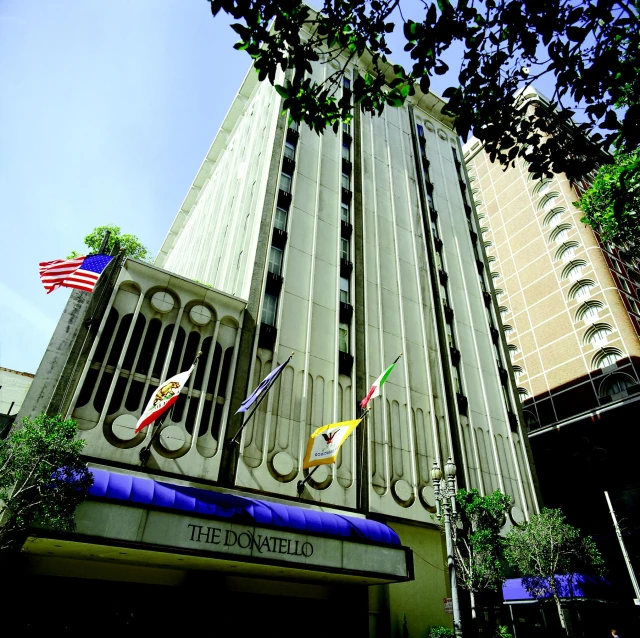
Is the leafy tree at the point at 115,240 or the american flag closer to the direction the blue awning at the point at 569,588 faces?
the american flag

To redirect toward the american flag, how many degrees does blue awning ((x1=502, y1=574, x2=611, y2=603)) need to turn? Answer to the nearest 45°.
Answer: approximately 45° to its right

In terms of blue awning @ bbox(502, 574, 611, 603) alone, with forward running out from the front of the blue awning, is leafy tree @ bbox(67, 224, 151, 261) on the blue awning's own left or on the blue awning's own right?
on the blue awning's own right

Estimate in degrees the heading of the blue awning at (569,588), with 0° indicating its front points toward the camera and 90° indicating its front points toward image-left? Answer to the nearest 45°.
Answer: approximately 0°

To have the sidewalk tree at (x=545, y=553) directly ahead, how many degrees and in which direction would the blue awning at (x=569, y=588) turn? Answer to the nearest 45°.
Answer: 0° — it already faces it

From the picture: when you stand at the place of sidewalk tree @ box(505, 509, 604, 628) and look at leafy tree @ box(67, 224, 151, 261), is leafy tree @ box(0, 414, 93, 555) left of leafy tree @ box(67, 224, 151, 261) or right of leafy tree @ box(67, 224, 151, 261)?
left

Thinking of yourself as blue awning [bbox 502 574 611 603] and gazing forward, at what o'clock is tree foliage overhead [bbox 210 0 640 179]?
The tree foliage overhead is roughly at 12 o'clock from the blue awning.
